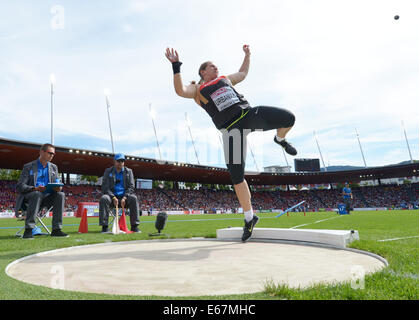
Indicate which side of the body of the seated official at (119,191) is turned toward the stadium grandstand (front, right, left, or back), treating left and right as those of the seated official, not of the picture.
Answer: back

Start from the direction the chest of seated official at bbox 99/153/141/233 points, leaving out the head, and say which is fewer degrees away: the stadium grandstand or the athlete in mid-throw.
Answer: the athlete in mid-throw

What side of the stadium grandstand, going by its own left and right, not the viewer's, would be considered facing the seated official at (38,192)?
front

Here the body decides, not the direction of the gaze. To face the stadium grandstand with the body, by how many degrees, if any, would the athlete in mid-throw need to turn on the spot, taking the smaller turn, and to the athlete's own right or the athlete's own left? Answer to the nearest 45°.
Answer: approximately 135° to the athlete's own left

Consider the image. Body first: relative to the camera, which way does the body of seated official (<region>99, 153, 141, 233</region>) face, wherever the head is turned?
toward the camera

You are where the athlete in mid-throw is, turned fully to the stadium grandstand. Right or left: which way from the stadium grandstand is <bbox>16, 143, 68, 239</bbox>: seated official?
left

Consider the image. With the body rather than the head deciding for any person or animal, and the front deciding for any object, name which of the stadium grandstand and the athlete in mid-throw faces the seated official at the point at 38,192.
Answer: the stadium grandstand

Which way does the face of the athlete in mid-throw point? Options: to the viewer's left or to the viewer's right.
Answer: to the viewer's right

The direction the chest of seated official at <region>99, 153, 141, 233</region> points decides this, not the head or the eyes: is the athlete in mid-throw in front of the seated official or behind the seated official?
in front

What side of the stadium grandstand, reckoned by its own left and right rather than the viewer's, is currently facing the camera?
front

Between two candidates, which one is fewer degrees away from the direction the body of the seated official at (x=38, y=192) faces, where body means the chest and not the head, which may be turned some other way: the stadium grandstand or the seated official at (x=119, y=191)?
the seated official

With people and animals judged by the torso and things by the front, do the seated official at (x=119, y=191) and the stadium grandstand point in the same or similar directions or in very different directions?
same or similar directions

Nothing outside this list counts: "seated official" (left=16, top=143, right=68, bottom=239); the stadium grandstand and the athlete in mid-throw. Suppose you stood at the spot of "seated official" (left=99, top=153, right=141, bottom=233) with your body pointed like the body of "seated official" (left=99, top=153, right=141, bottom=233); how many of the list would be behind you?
1
